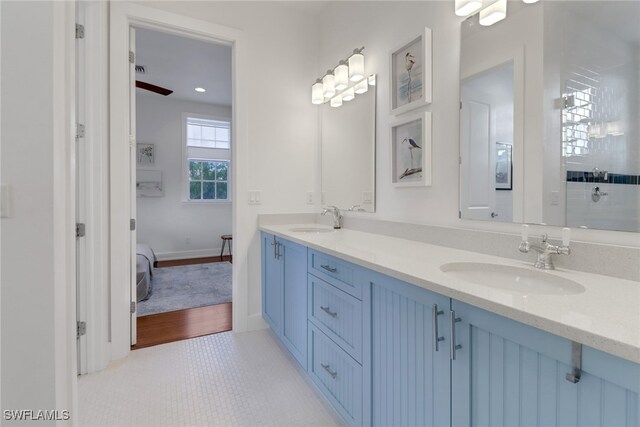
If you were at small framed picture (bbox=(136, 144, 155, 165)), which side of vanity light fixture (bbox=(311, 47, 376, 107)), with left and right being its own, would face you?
right

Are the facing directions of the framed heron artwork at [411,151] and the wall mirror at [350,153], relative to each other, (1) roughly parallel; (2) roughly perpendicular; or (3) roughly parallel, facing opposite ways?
roughly parallel

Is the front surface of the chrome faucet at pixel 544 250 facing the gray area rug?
no

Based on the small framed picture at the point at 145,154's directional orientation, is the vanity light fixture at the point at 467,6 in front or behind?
in front

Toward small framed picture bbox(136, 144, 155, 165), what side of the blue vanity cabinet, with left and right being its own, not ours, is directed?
right

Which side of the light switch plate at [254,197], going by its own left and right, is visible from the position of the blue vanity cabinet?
front

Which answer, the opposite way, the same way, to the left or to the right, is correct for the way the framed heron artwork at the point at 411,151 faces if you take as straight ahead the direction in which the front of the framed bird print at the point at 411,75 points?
the same way

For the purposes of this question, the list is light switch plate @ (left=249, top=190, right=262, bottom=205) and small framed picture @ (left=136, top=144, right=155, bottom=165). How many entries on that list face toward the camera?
2

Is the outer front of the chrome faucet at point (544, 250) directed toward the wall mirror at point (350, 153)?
no

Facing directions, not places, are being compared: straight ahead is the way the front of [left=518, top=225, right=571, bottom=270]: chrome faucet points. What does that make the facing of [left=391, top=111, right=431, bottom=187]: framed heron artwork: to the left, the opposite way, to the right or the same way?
the same way

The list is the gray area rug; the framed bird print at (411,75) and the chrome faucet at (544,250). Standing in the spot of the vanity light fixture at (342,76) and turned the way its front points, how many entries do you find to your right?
1

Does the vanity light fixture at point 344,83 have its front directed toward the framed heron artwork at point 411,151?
no

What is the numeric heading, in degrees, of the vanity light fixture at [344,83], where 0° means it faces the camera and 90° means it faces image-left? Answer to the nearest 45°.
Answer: approximately 45°

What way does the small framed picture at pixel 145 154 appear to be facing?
toward the camera

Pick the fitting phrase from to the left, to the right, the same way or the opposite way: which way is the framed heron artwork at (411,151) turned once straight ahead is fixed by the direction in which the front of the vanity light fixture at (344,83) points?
the same way

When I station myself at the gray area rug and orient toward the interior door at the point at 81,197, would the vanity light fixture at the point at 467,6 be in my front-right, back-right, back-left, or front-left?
front-left

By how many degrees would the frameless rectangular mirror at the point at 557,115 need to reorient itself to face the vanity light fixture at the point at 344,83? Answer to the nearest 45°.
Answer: approximately 90° to its right

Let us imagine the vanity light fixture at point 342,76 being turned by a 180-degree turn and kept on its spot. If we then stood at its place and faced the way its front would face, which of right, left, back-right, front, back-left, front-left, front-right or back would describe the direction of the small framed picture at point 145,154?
left
